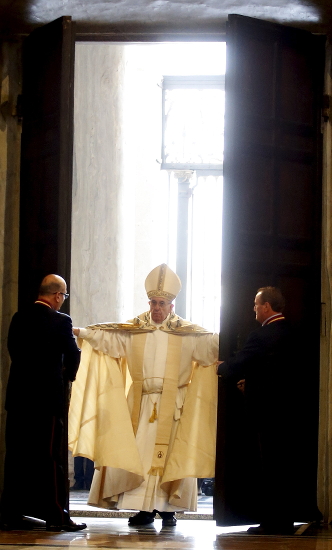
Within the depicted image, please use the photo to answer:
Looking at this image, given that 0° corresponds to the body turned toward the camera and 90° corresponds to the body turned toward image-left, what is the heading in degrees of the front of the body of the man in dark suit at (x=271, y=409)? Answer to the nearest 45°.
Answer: approximately 90°

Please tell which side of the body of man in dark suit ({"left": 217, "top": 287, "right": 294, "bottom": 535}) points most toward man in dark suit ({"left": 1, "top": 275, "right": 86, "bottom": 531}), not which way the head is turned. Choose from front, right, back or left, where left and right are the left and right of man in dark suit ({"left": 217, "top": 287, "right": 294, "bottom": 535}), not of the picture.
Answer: front
